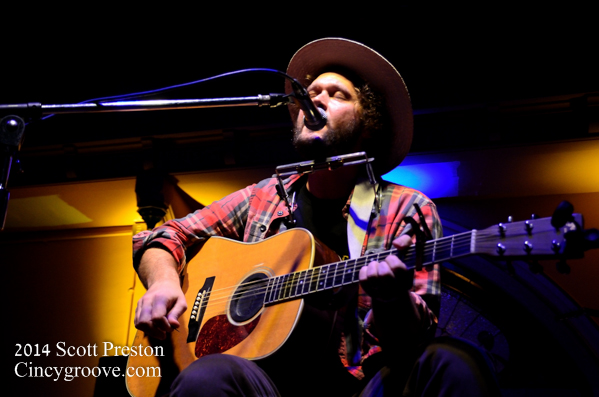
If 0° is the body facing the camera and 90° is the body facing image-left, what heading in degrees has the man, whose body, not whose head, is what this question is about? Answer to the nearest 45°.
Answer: approximately 45°
